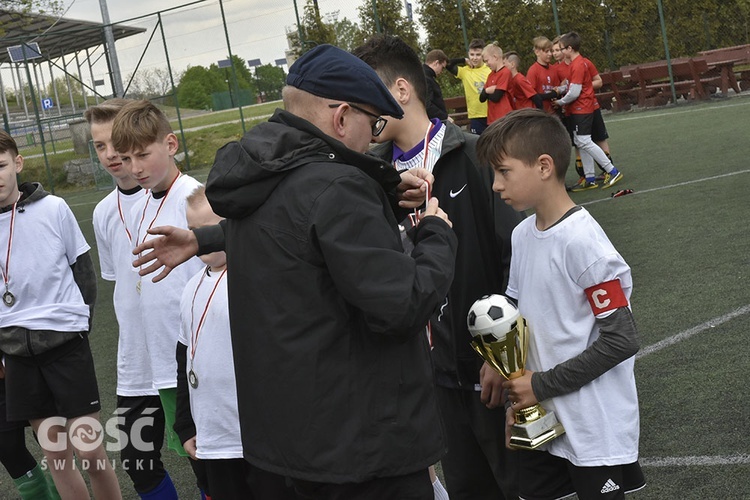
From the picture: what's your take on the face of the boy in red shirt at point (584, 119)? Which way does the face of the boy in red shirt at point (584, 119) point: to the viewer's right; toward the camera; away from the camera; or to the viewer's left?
to the viewer's left

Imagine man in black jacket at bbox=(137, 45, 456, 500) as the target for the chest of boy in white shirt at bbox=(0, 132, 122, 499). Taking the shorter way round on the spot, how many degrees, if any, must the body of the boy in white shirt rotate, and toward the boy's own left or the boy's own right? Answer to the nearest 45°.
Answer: approximately 45° to the boy's own left

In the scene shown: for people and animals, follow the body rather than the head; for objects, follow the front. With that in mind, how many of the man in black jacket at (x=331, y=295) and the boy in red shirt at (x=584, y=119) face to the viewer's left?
1

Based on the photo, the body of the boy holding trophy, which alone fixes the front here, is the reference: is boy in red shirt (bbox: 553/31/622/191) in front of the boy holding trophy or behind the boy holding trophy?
behind

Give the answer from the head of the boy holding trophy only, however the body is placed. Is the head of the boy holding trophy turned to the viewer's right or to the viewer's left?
to the viewer's left

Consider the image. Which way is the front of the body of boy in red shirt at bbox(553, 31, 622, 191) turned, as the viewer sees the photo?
to the viewer's left

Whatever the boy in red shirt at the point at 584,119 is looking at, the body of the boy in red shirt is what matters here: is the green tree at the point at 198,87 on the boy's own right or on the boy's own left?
on the boy's own right

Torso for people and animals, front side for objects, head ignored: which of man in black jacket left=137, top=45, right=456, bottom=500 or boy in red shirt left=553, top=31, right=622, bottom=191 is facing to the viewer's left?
the boy in red shirt

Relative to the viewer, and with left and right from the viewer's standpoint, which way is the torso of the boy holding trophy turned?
facing the viewer and to the left of the viewer

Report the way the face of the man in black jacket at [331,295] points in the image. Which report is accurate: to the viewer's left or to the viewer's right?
to the viewer's right

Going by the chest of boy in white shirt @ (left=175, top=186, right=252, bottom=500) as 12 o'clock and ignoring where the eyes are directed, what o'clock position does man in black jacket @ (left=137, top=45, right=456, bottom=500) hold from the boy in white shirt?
The man in black jacket is roughly at 10 o'clock from the boy in white shirt.
